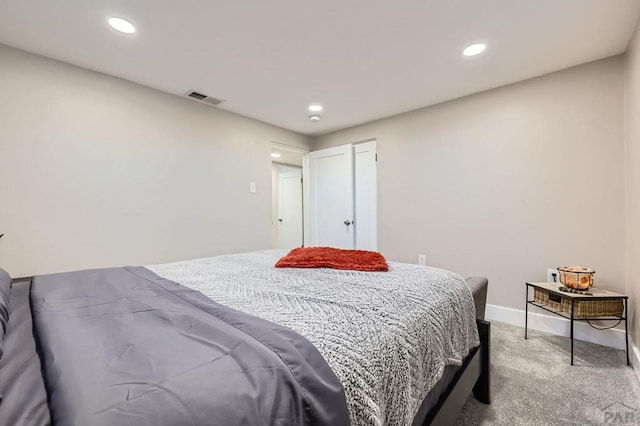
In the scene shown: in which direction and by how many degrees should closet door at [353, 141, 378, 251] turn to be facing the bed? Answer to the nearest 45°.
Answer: approximately 45° to its left

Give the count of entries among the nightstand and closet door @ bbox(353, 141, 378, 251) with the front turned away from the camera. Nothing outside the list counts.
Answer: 0

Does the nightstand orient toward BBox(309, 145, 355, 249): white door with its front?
no

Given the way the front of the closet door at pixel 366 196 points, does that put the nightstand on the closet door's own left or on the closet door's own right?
on the closet door's own left

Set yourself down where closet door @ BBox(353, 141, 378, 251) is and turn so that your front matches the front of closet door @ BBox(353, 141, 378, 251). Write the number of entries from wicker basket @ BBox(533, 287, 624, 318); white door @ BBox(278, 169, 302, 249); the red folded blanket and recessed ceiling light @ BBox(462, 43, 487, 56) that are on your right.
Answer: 1

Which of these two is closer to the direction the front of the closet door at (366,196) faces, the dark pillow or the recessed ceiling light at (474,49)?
the dark pillow

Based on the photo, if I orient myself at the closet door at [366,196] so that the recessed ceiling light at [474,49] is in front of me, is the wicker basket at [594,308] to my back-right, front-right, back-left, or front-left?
front-left

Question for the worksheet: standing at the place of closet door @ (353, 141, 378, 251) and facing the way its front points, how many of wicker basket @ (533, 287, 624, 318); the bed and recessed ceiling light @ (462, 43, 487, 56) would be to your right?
0

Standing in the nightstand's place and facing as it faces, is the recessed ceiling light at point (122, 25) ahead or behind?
ahead

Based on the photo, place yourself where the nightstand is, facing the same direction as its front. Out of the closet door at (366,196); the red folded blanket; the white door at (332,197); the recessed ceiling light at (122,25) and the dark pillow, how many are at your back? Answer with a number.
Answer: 0

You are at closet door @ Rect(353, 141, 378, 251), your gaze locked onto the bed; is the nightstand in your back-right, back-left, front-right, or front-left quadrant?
front-left

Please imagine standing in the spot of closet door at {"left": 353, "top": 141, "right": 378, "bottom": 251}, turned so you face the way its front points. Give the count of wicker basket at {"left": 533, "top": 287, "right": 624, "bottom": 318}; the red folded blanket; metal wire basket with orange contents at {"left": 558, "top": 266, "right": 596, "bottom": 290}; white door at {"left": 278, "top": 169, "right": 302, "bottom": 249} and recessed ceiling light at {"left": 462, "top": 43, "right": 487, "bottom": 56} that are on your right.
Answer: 1

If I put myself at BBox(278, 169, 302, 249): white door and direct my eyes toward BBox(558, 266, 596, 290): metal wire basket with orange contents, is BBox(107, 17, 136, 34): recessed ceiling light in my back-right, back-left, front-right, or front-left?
front-right

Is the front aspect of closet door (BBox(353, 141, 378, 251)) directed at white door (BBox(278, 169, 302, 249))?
no

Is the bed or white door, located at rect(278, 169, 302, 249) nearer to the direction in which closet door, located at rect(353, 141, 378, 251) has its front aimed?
the bed

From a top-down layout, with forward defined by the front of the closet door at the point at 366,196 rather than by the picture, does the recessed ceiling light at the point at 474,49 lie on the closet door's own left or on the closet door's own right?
on the closet door's own left

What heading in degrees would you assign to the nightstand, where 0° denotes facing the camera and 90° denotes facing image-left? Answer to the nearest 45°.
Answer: approximately 45°

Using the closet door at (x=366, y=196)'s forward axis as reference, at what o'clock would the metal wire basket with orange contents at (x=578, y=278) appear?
The metal wire basket with orange contents is roughly at 9 o'clock from the closet door.

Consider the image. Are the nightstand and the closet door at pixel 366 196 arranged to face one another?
no

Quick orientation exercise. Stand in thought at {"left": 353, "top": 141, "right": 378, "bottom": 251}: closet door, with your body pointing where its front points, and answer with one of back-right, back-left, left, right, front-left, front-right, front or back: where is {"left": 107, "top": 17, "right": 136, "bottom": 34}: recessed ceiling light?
front

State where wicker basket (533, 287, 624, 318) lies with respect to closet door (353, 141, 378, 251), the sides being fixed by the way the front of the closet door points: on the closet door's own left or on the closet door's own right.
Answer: on the closet door's own left

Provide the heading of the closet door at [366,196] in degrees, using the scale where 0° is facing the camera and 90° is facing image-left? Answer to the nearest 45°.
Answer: approximately 45°
